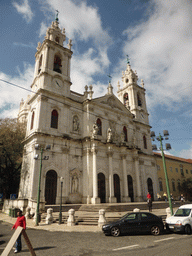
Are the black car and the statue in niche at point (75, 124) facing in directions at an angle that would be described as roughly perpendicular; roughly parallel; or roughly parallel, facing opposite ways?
roughly perpendicular

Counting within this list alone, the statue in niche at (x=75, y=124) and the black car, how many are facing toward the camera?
1

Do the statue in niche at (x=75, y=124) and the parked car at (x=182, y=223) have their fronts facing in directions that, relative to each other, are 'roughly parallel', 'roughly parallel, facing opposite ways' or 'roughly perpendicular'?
roughly perpendicular

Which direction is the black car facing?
to the viewer's left

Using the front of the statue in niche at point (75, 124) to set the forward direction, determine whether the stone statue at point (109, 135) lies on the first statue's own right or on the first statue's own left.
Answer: on the first statue's own left

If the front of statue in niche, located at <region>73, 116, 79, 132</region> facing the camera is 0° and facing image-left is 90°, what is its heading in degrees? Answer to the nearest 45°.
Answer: approximately 0°

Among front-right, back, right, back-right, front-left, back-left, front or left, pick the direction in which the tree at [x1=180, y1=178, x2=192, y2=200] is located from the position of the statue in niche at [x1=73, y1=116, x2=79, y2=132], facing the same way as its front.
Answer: back-left

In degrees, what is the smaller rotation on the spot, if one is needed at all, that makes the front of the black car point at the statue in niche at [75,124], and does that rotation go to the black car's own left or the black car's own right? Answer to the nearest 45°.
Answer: approximately 45° to the black car's own right
